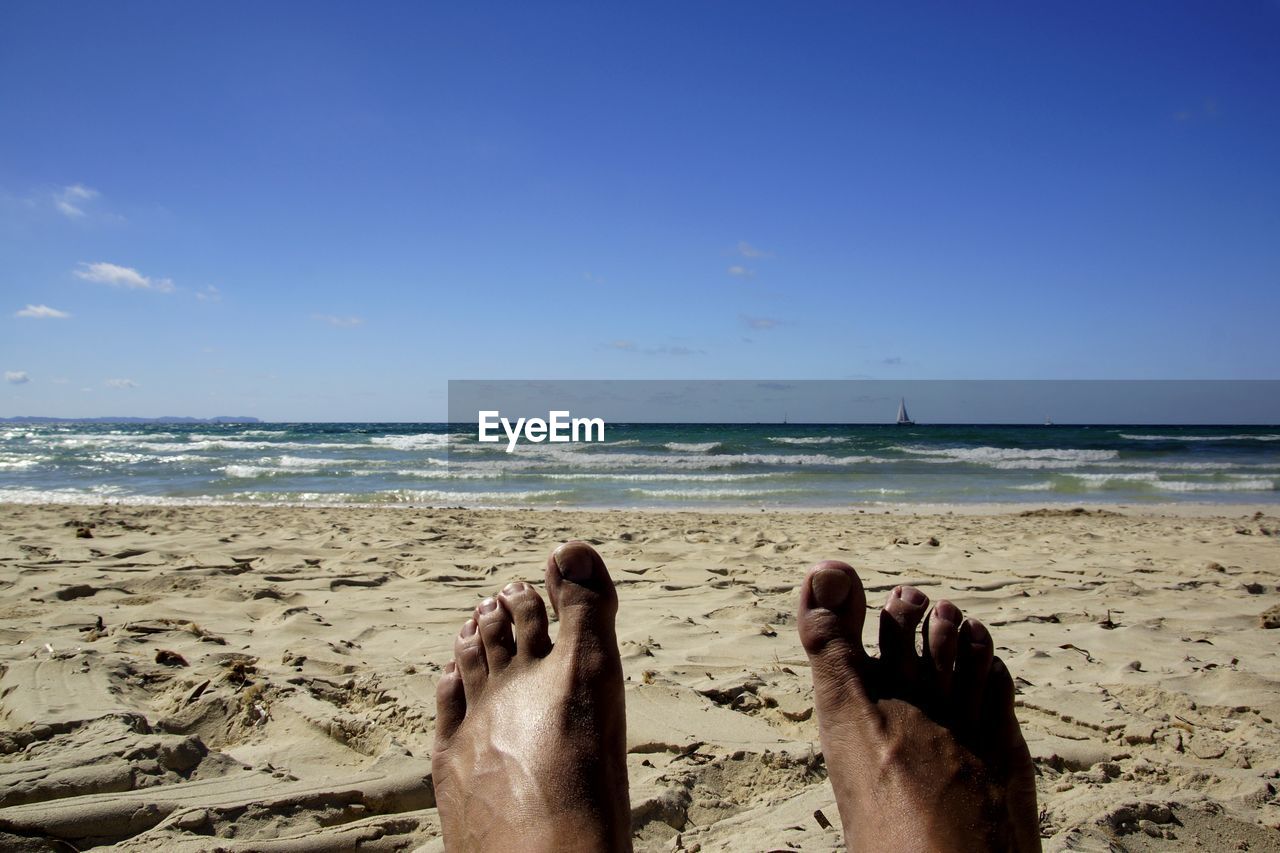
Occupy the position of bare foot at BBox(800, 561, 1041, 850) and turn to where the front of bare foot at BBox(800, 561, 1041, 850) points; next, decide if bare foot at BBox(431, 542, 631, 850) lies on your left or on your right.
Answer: on your left

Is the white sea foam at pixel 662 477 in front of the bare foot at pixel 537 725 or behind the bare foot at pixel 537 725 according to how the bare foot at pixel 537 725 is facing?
in front

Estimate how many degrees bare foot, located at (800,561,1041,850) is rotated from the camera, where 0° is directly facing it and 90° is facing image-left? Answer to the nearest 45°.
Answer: approximately 180°

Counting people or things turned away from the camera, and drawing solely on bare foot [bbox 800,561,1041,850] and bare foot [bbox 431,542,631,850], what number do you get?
2

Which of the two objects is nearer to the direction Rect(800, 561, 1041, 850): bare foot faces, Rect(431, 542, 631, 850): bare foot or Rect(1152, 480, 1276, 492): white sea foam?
the white sea foam

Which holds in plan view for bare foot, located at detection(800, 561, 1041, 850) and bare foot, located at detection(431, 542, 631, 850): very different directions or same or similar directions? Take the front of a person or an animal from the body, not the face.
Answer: same or similar directions

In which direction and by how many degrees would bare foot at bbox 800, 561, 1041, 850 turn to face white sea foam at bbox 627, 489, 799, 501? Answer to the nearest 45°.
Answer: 0° — it already faces it

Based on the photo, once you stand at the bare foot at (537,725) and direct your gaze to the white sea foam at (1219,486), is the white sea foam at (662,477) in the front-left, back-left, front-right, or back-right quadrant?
front-left

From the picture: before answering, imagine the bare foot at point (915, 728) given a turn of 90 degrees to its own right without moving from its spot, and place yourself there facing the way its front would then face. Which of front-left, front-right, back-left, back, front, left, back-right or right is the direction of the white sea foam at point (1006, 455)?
left

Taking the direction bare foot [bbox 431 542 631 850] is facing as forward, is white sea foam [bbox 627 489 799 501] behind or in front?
in front

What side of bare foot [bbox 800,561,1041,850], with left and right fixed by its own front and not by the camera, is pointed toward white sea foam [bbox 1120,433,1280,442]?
front

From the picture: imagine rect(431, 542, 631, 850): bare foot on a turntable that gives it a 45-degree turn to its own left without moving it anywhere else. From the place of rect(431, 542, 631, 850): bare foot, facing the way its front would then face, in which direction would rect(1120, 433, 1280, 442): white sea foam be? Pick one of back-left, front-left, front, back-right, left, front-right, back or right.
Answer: right

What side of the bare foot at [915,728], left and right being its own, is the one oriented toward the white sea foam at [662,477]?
front

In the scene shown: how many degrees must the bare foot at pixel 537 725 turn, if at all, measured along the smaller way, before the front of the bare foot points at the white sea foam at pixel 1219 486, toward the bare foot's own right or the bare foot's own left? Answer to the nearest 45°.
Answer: approximately 45° to the bare foot's own right

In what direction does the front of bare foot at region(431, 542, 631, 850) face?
away from the camera
